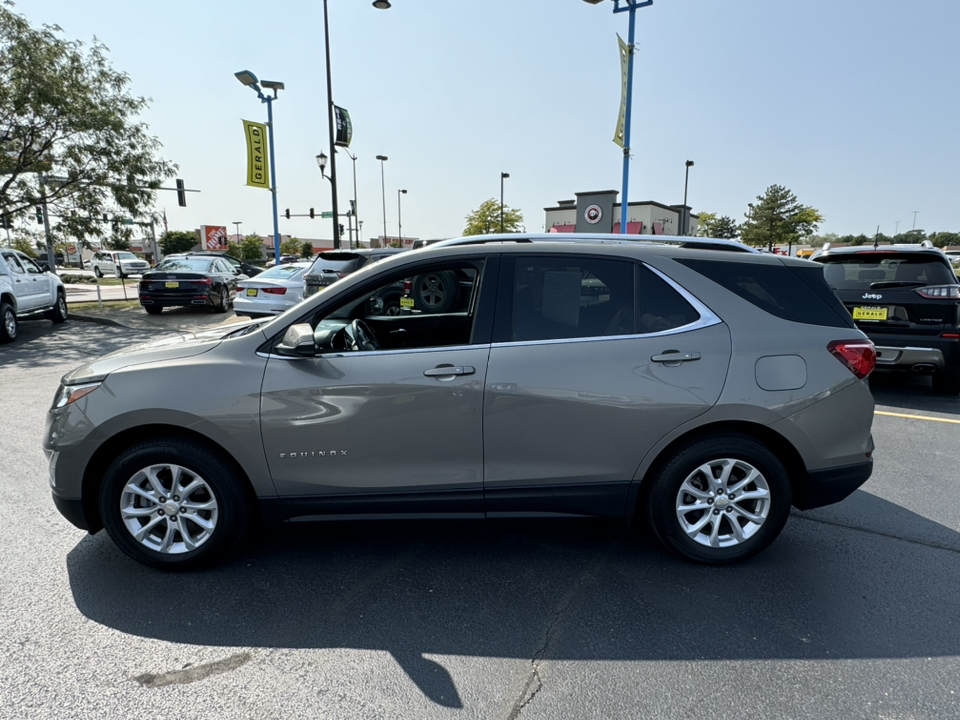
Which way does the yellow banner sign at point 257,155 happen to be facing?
toward the camera

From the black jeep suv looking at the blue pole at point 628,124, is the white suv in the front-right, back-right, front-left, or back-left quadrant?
front-left

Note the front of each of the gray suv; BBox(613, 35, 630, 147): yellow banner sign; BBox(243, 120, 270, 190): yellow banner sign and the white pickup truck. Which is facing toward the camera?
BBox(243, 120, 270, 190): yellow banner sign

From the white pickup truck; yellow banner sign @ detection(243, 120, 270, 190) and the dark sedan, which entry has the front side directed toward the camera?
the yellow banner sign

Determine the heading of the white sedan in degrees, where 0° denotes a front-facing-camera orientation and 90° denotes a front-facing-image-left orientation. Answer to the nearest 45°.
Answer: approximately 225°

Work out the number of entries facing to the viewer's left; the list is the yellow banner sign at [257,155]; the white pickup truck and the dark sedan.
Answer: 0

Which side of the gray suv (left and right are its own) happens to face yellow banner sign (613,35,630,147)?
right

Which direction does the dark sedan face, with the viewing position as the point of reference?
facing away from the viewer and to the right of the viewer

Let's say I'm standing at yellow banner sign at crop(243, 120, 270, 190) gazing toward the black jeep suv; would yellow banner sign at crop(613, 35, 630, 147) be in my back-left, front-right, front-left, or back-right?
front-left

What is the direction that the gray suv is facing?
to the viewer's left
